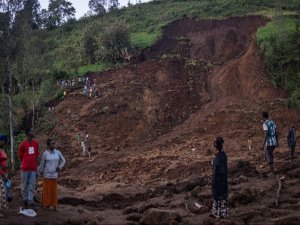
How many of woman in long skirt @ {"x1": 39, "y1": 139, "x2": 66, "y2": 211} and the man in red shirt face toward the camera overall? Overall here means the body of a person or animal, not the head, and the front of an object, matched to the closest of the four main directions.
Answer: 2

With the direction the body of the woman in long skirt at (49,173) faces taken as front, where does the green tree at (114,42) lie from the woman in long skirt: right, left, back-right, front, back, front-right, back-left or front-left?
back

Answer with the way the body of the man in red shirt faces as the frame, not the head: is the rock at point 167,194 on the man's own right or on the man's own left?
on the man's own left

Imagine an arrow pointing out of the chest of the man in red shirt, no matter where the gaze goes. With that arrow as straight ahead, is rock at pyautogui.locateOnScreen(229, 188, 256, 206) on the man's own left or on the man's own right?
on the man's own left

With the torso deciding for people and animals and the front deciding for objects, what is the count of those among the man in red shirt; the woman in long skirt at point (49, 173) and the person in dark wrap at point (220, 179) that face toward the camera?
2

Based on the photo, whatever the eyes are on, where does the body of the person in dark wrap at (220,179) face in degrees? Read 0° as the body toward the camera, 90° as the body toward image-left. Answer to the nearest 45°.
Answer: approximately 180°
